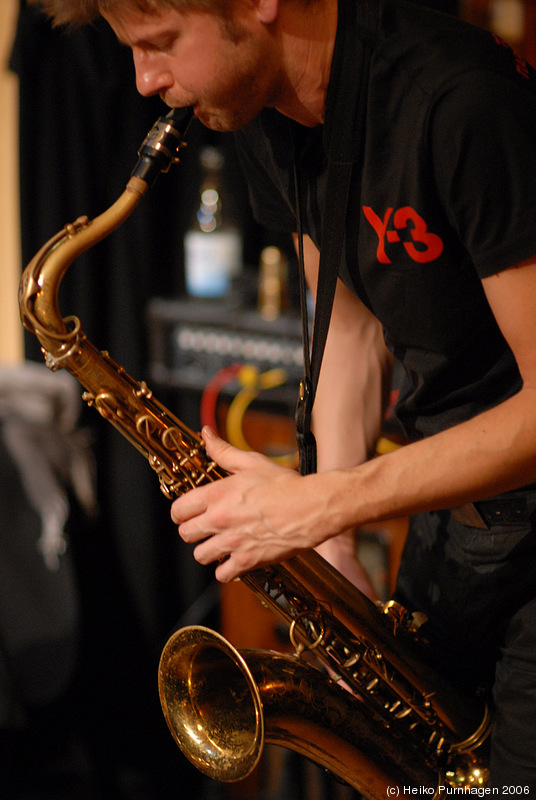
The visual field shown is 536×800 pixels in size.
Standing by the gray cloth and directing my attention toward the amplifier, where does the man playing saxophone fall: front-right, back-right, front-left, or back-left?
front-right

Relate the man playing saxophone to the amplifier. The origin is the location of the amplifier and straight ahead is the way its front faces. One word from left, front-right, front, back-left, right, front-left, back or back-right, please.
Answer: front

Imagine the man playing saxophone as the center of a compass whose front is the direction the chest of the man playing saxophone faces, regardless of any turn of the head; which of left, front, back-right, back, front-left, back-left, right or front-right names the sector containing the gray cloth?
right

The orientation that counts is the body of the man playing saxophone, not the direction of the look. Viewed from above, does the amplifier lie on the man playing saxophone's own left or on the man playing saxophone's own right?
on the man playing saxophone's own right

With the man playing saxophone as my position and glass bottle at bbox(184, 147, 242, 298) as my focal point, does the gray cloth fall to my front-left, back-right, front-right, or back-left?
front-left

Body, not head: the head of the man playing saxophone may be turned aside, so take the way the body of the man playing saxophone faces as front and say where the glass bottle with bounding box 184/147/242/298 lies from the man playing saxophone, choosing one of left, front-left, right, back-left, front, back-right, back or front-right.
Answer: back-right

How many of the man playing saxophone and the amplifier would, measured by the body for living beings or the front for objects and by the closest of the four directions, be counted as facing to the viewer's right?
0

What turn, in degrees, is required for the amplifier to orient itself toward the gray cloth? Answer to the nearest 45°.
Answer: approximately 90° to its right

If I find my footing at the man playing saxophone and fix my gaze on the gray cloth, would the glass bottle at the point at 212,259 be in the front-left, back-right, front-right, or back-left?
front-right

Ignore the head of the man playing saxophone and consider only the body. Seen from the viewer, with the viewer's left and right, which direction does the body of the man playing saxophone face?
facing the viewer and to the left of the viewer
